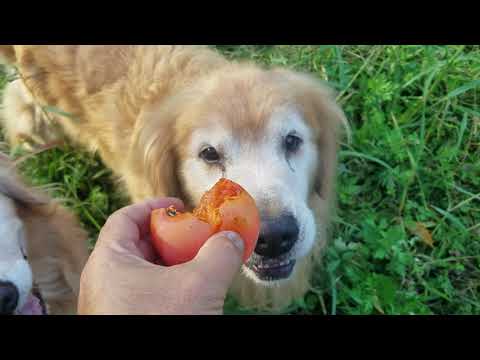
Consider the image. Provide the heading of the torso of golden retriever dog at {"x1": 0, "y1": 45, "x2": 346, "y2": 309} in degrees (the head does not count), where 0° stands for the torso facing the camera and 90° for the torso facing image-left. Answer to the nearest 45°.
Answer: approximately 315°
